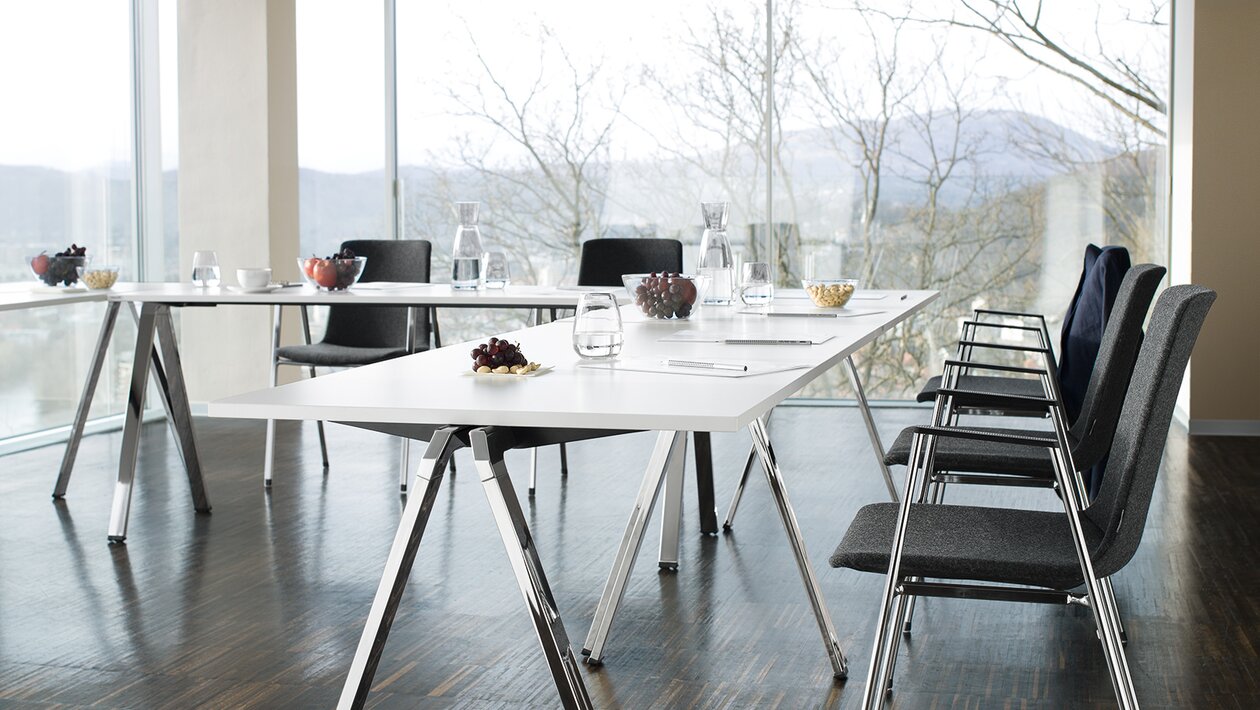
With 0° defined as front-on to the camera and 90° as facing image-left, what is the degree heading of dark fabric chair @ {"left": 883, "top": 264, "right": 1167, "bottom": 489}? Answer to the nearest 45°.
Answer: approximately 90°

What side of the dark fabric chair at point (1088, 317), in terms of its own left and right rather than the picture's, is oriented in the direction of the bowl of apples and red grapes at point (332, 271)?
front

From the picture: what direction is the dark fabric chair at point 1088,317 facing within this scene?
to the viewer's left

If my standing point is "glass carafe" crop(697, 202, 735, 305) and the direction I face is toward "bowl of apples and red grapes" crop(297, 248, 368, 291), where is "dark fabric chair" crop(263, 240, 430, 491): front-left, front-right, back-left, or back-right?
front-right

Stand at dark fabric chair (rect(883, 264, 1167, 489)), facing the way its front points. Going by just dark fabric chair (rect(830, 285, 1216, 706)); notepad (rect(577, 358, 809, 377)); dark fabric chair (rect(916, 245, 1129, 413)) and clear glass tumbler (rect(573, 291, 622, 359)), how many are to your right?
1

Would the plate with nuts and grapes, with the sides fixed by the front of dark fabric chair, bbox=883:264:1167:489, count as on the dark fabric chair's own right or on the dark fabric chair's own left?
on the dark fabric chair's own left

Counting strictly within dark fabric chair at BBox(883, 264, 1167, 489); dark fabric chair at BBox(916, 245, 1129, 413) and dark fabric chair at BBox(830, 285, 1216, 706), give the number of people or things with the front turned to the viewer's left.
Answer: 3

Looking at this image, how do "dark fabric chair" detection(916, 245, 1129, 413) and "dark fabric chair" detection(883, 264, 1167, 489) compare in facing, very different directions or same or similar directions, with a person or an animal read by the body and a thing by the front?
same or similar directions

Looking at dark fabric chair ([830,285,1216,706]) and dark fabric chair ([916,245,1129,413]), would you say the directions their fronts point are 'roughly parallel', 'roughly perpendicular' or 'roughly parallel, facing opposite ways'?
roughly parallel

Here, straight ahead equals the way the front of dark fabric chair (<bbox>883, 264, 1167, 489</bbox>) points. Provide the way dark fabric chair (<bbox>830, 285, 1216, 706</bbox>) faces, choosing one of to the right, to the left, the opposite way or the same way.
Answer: the same way

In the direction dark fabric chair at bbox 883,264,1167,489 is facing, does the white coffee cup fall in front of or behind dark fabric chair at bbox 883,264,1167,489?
in front

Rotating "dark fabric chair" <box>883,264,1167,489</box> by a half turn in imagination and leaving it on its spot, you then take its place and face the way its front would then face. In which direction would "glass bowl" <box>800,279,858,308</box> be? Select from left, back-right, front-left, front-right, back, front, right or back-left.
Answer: back-left

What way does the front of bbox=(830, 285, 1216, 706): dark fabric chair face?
to the viewer's left

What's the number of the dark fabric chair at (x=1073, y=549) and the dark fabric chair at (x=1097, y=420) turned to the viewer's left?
2
